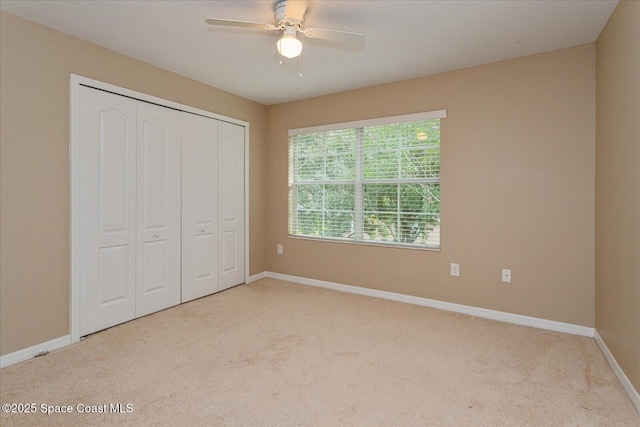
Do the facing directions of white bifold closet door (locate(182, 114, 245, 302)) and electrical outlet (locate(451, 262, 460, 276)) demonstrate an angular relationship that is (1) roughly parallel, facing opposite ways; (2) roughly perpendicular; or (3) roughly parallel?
roughly perpendicular

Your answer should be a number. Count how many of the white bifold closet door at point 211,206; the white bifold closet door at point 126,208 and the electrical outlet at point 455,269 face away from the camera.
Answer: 0

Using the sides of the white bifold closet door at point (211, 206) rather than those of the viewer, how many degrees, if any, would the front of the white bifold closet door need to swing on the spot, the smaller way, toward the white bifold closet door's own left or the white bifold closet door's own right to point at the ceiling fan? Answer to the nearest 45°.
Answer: approximately 45° to the white bifold closet door's own right

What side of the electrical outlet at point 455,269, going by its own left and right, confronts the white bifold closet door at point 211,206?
right

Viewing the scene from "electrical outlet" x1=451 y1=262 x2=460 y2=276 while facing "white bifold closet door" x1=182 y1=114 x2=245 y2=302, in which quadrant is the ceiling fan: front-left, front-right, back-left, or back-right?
front-left

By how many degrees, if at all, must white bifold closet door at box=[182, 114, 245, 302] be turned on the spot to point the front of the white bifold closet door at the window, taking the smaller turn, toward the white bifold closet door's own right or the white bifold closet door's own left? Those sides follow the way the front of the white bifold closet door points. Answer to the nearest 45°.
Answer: approximately 45° to the white bifold closet door's own left

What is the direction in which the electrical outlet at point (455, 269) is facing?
toward the camera

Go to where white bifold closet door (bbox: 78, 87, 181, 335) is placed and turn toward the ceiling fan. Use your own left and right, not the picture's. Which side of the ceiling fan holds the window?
left

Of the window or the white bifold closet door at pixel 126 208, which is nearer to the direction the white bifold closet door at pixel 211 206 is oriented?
the window

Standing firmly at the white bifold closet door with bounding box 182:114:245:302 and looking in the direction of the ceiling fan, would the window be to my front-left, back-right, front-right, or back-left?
front-left

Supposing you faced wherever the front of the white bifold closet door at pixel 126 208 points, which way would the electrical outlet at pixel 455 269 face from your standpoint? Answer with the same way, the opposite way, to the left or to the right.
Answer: to the right

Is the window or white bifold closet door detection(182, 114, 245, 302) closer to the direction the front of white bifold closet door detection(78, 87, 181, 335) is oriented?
the window

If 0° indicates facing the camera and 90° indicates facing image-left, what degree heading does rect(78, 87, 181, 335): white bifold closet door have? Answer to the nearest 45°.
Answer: approximately 315°

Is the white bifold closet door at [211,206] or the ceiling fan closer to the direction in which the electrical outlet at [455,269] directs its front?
the ceiling fan
